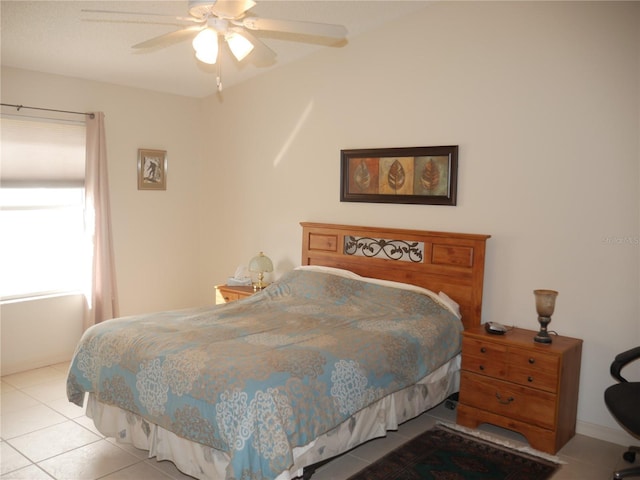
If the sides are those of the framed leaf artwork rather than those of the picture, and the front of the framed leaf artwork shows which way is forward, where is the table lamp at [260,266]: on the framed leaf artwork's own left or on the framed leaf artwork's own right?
on the framed leaf artwork's own right

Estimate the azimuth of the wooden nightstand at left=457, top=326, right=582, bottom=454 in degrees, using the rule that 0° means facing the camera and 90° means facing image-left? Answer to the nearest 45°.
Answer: approximately 45°

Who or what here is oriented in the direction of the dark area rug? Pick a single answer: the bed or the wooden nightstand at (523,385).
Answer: the wooden nightstand

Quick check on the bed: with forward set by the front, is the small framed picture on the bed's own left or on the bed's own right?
on the bed's own right

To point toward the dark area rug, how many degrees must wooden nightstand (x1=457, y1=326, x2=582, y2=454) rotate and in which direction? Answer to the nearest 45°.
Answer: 0° — it already faces it

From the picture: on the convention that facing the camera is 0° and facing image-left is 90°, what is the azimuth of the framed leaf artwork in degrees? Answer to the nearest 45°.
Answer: approximately 45°

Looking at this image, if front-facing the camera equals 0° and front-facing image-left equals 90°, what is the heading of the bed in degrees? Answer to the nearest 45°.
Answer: approximately 45°
